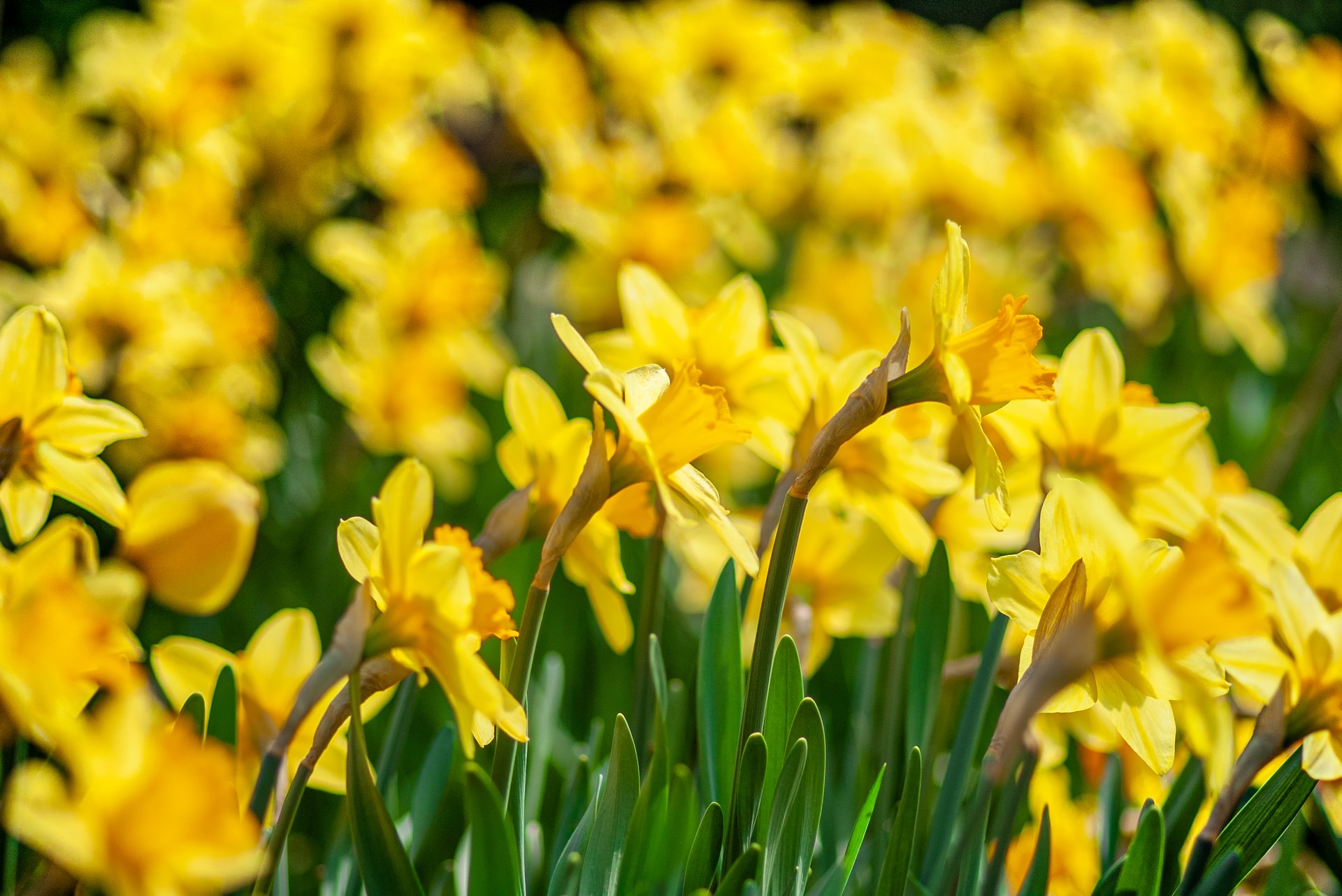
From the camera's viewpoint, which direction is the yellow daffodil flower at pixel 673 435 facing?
to the viewer's right

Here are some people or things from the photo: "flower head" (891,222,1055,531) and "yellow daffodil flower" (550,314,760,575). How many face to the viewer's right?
2

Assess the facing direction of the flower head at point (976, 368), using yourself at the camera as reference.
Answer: facing to the right of the viewer
